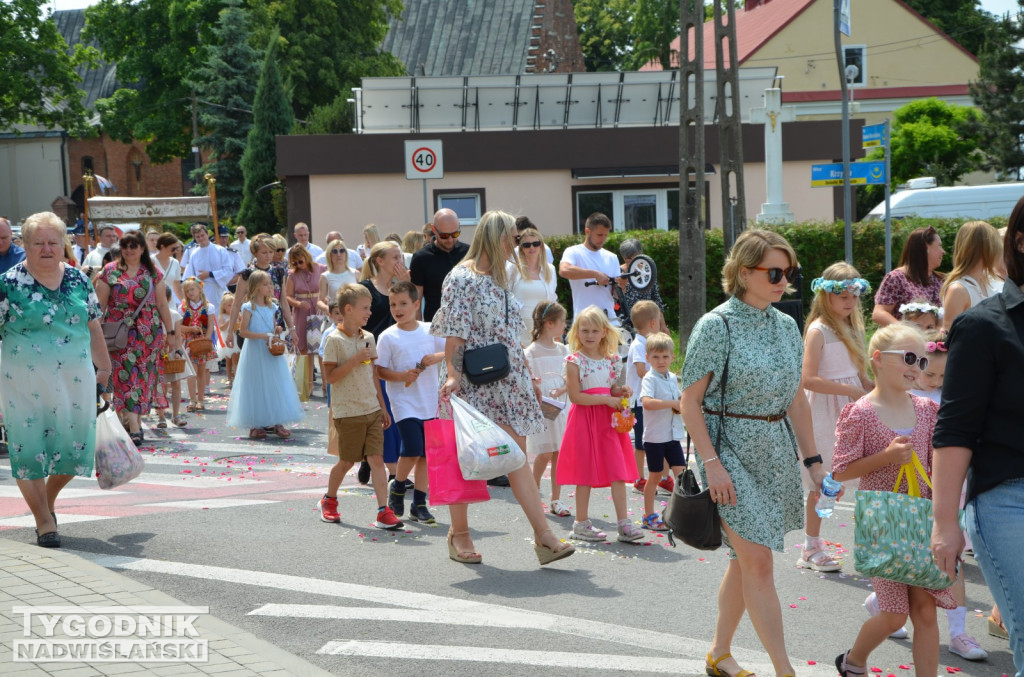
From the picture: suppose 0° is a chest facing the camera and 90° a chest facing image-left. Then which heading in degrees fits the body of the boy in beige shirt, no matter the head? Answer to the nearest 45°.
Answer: approximately 315°

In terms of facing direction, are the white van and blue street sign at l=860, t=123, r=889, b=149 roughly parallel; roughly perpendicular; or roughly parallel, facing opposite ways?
roughly perpendicular

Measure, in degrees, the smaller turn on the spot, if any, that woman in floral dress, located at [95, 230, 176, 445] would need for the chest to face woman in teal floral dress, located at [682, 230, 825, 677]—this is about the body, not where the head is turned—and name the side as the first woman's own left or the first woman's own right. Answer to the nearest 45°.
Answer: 0° — they already face them

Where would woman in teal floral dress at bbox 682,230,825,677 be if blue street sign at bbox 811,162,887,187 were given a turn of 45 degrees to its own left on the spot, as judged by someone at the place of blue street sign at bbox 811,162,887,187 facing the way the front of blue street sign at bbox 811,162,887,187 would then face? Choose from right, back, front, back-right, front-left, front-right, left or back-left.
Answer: front-right

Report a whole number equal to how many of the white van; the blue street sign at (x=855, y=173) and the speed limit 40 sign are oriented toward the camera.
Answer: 2

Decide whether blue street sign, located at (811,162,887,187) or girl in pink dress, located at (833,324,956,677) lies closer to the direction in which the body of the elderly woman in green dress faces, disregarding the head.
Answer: the girl in pink dress

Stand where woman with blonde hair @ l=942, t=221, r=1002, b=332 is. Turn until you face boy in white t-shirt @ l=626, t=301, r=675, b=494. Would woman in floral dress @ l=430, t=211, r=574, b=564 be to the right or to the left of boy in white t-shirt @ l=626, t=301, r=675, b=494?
left

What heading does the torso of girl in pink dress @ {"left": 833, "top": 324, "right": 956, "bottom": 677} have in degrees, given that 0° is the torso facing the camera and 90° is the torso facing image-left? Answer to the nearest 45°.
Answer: approximately 315°

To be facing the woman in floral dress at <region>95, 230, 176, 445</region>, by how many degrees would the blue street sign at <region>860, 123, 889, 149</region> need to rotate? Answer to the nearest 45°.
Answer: approximately 45° to its right
